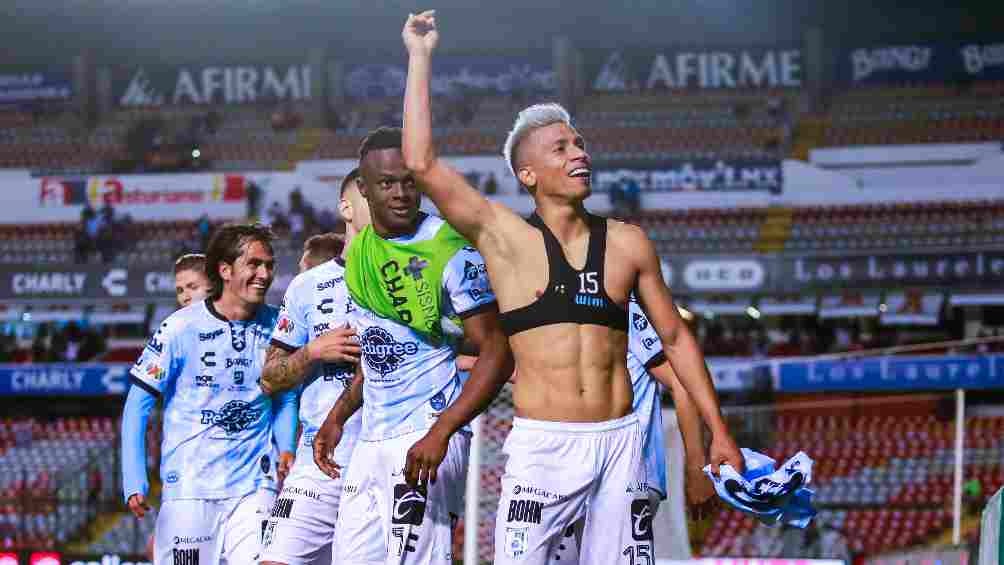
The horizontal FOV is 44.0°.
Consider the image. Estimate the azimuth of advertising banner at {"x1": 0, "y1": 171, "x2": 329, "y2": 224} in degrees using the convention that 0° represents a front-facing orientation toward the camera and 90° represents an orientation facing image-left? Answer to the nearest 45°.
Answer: approximately 0°

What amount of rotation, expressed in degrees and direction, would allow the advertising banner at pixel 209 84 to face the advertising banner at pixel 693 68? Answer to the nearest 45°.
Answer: approximately 45° to its left

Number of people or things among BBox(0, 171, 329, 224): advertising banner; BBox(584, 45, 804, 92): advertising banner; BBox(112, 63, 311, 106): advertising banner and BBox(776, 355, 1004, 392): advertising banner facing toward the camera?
4

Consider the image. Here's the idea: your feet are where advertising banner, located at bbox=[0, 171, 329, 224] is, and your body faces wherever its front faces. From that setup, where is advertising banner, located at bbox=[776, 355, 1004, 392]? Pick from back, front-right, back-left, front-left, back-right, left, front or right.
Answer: front-left

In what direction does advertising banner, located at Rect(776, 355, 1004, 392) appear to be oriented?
toward the camera

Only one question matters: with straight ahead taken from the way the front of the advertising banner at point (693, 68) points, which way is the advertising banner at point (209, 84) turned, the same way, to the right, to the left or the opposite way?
the same way

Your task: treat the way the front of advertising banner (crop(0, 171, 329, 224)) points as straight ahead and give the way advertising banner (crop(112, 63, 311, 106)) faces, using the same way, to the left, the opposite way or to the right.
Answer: the same way

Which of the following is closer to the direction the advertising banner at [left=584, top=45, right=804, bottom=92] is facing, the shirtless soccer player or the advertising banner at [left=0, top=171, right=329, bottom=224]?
the shirtless soccer player

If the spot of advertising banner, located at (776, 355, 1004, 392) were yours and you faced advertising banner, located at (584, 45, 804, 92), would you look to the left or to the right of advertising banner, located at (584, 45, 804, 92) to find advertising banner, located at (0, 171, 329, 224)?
left

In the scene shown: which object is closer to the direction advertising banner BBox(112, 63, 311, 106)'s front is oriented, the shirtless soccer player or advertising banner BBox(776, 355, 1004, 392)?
the shirtless soccer player

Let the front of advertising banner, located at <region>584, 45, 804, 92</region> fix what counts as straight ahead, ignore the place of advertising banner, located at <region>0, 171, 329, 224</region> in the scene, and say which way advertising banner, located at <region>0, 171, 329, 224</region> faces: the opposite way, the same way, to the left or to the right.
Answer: the same way

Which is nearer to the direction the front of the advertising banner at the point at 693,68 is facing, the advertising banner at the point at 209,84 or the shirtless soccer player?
the shirtless soccer player

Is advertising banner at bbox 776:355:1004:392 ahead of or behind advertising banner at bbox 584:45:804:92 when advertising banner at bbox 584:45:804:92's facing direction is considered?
ahead

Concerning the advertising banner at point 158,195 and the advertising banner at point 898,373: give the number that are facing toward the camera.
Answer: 2

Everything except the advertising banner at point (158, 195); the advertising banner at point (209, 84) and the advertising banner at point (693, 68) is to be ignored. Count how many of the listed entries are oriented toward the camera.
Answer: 3

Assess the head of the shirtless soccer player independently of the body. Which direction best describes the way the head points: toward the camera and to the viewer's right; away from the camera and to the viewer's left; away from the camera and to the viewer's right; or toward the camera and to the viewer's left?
toward the camera and to the viewer's right

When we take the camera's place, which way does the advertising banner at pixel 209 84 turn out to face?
facing the viewer

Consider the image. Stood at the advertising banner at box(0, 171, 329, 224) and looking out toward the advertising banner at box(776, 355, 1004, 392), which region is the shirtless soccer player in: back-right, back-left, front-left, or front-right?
front-right
